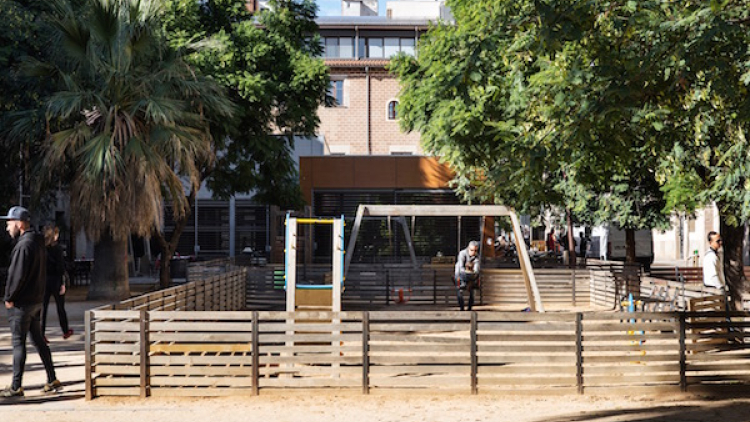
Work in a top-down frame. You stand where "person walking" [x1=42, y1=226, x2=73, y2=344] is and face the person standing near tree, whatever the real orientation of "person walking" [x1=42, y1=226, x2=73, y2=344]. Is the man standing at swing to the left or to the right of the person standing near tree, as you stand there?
left

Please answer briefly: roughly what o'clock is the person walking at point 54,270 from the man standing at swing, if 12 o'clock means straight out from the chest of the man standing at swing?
The person walking is roughly at 3 o'clock from the man standing at swing.

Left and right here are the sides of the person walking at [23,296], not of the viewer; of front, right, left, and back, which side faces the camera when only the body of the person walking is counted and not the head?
left

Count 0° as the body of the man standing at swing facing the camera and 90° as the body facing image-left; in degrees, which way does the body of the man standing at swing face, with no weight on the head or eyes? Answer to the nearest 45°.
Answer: approximately 315°
